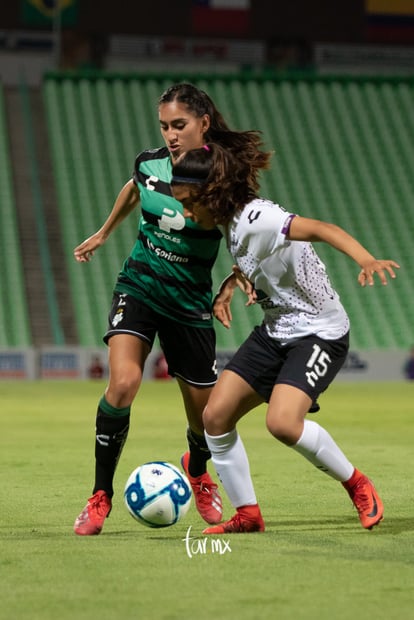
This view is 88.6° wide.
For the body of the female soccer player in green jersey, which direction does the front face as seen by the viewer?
toward the camera
